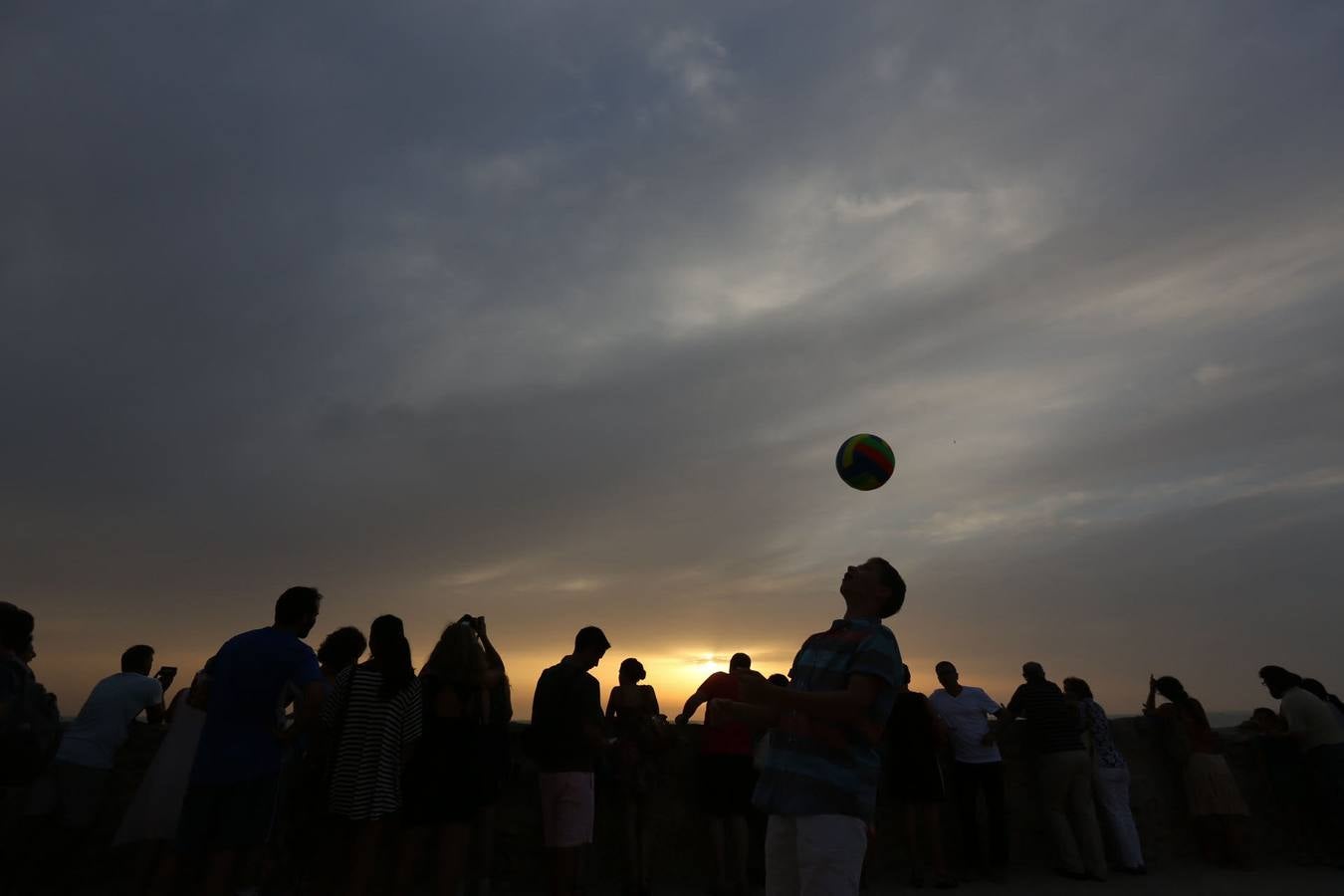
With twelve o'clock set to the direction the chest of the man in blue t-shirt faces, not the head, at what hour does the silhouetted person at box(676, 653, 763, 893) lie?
The silhouetted person is roughly at 1 o'clock from the man in blue t-shirt.

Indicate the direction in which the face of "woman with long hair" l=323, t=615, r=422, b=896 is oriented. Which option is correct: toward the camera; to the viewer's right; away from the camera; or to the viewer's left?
away from the camera

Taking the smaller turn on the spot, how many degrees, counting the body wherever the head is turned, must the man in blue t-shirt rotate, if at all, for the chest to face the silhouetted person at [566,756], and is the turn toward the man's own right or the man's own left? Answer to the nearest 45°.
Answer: approximately 45° to the man's own right

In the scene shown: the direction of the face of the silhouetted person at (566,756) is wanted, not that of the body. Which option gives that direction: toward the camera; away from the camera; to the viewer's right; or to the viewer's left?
to the viewer's right

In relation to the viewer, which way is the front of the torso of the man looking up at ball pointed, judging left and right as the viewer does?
facing to the left of the viewer

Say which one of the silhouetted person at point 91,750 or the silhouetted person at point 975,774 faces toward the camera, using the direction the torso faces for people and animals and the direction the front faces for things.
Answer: the silhouetted person at point 975,774

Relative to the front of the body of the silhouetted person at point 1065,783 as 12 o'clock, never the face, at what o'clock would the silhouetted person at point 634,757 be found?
the silhouetted person at point 634,757 is roughly at 9 o'clock from the silhouetted person at point 1065,783.

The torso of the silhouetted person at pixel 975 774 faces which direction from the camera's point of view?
toward the camera

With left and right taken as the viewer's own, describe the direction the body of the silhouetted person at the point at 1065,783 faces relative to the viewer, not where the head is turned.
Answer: facing away from the viewer and to the left of the viewer

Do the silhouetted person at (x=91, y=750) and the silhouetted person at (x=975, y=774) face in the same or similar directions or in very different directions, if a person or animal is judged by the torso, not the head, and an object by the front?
very different directions

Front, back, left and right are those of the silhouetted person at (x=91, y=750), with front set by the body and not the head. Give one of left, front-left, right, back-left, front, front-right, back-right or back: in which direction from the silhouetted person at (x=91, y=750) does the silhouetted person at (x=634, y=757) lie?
front-right

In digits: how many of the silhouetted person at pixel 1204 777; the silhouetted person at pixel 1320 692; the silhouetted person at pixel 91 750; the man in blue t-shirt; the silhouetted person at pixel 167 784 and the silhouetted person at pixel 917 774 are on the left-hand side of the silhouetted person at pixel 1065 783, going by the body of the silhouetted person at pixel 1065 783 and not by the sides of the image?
4

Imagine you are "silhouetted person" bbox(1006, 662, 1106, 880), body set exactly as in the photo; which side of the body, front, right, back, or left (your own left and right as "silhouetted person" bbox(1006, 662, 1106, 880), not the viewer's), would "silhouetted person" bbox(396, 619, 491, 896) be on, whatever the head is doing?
left

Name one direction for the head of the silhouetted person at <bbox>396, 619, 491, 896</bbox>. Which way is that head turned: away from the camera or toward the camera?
away from the camera
